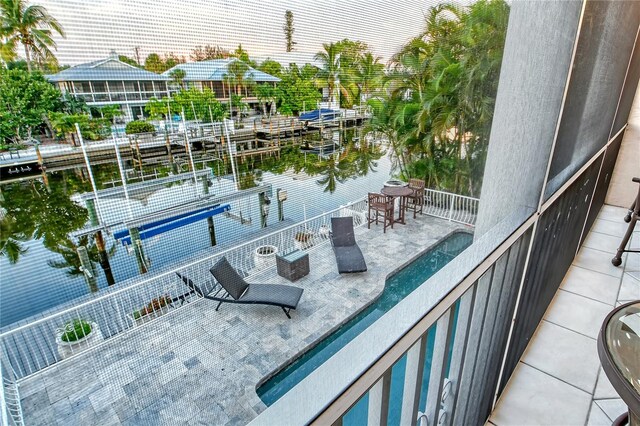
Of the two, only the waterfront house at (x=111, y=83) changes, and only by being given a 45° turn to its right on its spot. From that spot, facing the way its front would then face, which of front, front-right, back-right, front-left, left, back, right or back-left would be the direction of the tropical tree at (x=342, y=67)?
back-left

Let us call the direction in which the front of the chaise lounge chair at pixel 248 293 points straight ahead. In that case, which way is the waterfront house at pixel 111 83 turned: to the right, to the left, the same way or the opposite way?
to the right

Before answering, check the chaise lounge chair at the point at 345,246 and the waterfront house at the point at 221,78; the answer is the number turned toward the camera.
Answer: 2

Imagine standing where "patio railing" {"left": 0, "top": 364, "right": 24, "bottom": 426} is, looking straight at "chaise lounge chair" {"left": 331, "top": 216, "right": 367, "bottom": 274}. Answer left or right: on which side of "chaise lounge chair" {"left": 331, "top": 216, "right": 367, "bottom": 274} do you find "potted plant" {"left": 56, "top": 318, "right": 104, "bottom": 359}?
left

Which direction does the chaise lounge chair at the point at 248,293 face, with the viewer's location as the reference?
facing to the right of the viewer

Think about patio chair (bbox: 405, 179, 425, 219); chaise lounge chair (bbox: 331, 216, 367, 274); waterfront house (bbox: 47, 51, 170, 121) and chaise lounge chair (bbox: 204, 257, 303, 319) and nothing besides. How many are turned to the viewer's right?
1

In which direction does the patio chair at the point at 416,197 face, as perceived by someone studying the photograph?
facing the viewer and to the left of the viewer

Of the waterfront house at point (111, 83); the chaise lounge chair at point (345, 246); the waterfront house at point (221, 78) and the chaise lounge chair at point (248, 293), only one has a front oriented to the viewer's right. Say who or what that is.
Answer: the chaise lounge chair at point (248, 293)

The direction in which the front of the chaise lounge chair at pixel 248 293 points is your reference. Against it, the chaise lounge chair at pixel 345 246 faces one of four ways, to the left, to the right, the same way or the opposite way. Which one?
to the right

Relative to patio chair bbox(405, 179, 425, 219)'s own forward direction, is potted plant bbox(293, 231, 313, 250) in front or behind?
in front

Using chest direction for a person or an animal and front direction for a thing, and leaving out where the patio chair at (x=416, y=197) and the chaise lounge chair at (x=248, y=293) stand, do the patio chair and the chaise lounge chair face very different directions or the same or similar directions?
very different directions

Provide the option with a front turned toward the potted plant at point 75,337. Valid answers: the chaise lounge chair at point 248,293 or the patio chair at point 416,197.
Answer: the patio chair

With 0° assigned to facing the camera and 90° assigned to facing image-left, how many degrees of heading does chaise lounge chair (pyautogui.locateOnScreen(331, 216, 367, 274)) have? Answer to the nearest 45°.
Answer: approximately 0°
